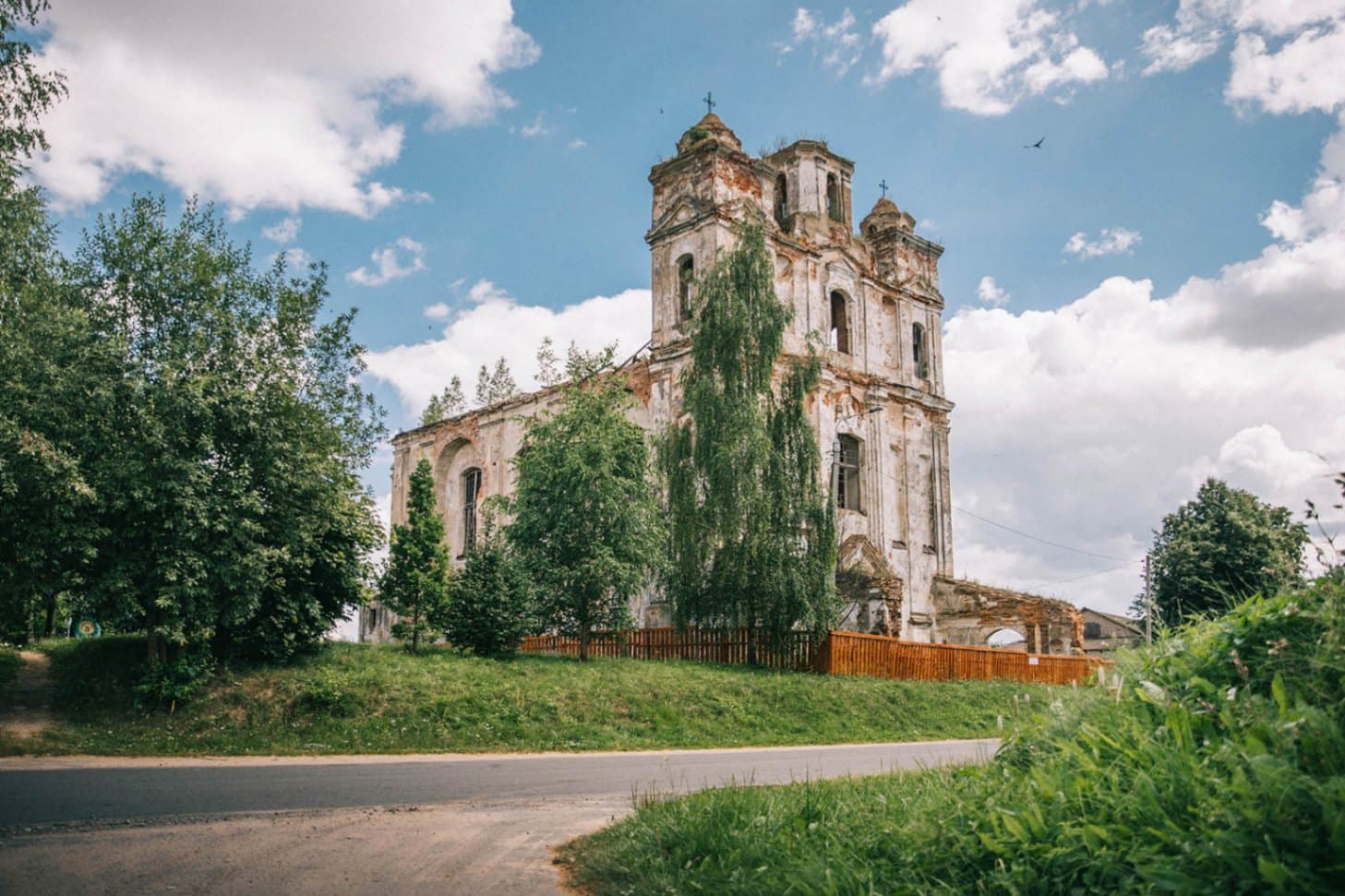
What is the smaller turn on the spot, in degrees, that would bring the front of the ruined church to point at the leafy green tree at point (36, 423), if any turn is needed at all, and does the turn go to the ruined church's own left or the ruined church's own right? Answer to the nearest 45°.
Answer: approximately 90° to the ruined church's own right

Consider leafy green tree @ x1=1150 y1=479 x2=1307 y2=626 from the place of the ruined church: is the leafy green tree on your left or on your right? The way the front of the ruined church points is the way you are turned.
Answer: on your left

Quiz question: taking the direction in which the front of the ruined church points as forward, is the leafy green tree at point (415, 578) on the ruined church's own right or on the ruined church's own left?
on the ruined church's own right

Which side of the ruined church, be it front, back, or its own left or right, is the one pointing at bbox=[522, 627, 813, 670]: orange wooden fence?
right

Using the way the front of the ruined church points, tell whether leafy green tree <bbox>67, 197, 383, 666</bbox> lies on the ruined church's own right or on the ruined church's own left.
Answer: on the ruined church's own right

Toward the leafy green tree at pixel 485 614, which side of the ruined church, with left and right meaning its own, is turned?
right

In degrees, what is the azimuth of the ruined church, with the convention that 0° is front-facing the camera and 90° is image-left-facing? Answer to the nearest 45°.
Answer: approximately 315°
